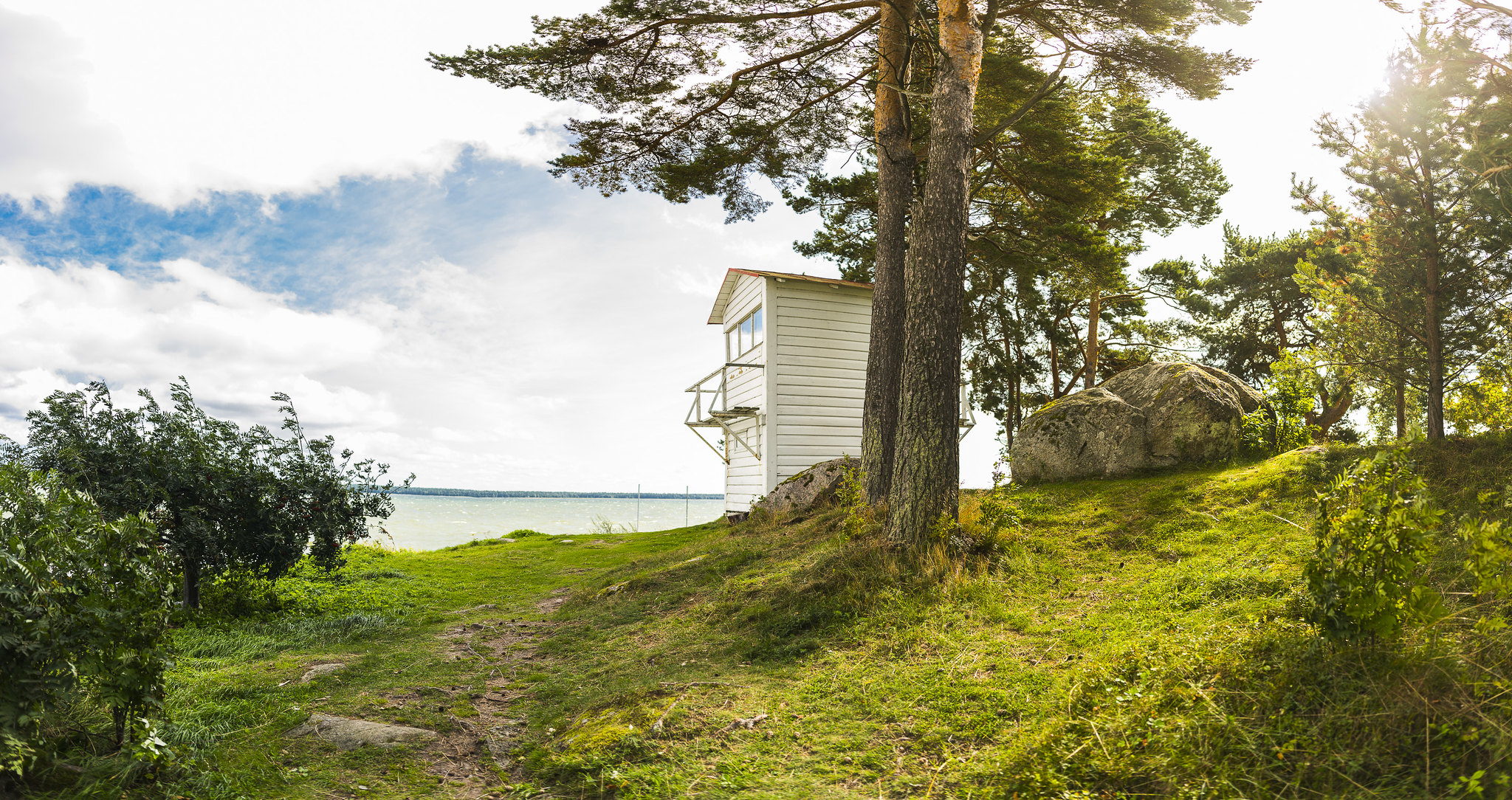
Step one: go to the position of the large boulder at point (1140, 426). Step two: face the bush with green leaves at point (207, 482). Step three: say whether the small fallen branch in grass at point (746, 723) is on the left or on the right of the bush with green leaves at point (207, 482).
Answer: left

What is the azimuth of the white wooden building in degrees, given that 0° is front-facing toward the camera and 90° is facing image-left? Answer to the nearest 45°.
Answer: approximately 90°

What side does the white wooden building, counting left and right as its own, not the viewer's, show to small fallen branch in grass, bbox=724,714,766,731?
left

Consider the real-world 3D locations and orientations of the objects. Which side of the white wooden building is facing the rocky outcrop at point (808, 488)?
left

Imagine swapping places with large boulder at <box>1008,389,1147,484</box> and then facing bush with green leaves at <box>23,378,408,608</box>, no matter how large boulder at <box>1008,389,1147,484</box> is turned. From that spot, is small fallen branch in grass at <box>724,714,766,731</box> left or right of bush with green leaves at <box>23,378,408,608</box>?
left

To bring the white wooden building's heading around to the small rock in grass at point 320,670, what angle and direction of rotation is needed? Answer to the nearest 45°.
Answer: approximately 90° to its left

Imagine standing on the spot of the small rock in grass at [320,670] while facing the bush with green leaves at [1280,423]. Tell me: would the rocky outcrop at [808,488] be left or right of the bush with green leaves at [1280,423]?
left

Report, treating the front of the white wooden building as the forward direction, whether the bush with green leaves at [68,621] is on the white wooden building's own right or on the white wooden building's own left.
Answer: on the white wooden building's own left
